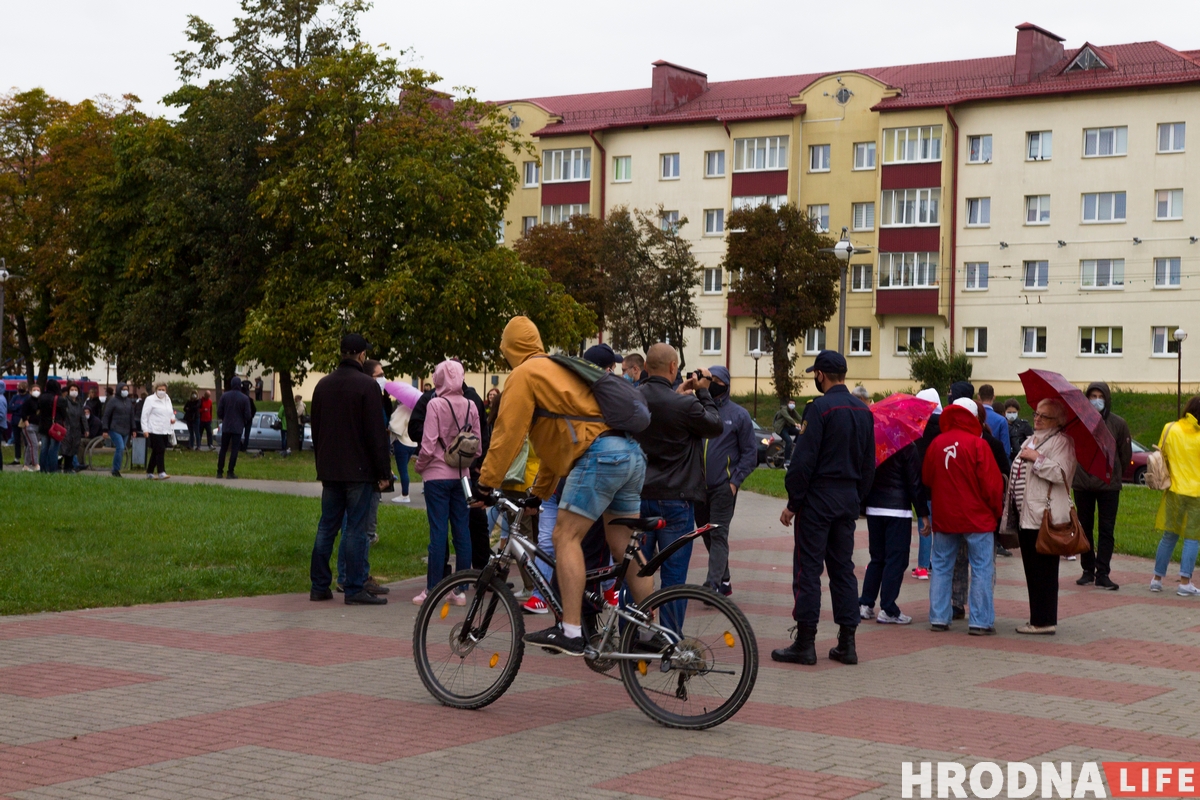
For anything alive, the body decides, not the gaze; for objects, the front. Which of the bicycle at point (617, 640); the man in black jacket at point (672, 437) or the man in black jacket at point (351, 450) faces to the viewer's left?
the bicycle

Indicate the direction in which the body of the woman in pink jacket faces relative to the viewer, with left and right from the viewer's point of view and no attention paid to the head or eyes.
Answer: facing away from the viewer and to the left of the viewer

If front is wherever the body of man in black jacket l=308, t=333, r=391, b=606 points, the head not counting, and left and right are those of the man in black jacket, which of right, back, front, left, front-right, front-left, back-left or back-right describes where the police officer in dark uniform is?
right

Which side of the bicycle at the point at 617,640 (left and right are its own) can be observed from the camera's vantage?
left

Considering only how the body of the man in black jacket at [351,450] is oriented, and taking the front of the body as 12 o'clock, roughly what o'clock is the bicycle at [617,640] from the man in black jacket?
The bicycle is roughly at 4 o'clock from the man in black jacket.

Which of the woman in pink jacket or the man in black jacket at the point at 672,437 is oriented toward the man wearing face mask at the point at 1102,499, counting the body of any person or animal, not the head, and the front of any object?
the man in black jacket

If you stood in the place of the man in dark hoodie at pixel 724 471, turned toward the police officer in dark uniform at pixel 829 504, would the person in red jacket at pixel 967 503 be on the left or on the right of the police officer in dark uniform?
left

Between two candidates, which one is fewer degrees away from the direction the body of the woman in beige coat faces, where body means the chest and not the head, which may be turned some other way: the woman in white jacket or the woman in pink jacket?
the woman in pink jacket

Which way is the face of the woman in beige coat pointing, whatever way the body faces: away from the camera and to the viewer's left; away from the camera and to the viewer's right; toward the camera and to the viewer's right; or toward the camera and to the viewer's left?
toward the camera and to the viewer's left

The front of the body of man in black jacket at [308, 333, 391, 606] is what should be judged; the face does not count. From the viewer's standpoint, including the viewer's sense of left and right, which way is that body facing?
facing away from the viewer and to the right of the viewer

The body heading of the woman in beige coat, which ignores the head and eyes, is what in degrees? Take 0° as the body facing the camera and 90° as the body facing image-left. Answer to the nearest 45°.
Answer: approximately 45°
